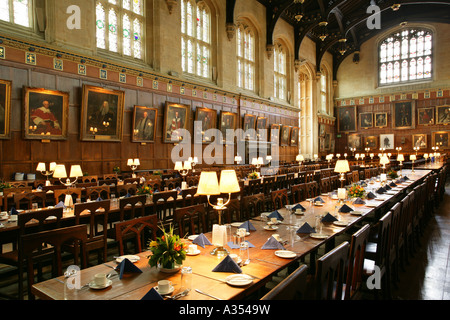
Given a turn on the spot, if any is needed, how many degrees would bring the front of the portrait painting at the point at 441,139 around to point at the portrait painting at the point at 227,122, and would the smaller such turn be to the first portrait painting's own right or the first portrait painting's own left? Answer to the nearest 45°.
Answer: approximately 45° to the first portrait painting's own right

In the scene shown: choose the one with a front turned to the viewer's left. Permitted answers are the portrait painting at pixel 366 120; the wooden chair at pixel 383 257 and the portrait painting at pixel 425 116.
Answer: the wooden chair

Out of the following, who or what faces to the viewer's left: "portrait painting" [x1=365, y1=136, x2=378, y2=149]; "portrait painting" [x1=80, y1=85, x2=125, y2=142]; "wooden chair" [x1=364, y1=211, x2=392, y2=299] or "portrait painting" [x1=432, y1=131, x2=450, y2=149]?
the wooden chair

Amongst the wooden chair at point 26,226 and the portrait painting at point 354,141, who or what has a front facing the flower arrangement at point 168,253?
the portrait painting

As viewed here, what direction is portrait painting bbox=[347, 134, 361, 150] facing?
toward the camera

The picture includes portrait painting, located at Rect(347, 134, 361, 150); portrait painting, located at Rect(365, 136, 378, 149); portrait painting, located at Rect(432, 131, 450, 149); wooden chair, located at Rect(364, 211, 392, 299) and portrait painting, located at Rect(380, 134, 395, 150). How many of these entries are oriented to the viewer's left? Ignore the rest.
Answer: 1

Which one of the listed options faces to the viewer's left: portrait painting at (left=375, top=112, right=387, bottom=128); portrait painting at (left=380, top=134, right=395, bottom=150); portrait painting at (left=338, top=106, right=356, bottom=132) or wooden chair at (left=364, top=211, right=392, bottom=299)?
the wooden chair

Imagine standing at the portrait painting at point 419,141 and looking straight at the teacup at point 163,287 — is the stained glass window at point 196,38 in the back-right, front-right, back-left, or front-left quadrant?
front-right

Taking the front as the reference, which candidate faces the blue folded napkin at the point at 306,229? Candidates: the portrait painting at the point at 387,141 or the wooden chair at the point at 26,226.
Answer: the portrait painting

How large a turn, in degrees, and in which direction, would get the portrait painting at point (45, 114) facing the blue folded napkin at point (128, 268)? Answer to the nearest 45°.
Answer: approximately 45° to its right

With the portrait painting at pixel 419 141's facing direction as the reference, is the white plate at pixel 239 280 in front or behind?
in front

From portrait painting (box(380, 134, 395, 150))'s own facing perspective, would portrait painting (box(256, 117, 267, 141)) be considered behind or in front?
in front

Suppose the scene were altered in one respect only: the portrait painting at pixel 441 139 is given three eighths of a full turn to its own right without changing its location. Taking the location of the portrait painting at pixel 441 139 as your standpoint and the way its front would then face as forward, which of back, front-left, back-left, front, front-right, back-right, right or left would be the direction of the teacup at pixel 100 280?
back-left

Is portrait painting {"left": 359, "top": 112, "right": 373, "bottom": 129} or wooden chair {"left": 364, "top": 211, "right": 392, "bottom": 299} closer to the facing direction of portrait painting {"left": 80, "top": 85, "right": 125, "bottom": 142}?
the wooden chair

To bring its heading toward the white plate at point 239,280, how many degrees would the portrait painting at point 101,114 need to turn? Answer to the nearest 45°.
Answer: approximately 45° to its right

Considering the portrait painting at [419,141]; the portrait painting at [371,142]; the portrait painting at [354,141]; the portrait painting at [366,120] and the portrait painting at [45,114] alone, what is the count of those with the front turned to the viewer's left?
0

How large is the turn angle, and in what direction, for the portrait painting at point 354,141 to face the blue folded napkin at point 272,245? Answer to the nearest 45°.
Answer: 0° — it already faces it

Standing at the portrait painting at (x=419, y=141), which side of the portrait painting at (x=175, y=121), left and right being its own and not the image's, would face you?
left

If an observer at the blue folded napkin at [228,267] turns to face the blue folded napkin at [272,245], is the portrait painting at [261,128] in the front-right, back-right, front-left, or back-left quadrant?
front-left

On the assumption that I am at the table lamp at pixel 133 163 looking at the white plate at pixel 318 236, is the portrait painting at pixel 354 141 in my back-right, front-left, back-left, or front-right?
back-left

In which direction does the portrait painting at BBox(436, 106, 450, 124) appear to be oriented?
toward the camera

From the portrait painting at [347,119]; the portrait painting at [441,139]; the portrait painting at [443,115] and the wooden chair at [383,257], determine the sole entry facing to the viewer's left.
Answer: the wooden chair

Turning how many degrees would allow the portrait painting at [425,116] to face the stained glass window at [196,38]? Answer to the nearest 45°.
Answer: approximately 45° to its right
